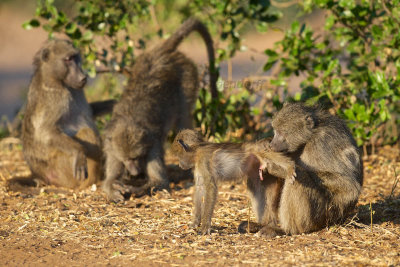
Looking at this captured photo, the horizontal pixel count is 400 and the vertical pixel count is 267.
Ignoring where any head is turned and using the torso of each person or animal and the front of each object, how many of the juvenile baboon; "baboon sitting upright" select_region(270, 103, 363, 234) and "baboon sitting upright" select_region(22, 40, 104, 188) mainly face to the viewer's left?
2

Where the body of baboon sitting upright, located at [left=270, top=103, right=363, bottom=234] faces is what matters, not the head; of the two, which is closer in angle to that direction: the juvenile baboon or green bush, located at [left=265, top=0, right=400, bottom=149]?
the juvenile baboon

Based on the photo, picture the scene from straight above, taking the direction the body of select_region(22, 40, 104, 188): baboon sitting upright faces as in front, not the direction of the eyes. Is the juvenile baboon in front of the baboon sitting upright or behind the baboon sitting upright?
in front

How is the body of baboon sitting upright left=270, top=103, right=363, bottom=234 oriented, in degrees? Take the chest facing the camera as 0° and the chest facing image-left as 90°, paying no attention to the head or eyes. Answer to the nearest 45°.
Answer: approximately 90°

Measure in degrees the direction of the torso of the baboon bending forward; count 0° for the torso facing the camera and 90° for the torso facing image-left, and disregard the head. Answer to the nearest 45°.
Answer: approximately 45°

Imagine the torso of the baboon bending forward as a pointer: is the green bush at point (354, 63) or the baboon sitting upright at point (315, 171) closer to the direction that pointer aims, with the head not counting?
the baboon sitting upright

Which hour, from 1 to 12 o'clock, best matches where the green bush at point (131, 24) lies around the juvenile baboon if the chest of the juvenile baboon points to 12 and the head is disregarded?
The green bush is roughly at 2 o'clock from the juvenile baboon.

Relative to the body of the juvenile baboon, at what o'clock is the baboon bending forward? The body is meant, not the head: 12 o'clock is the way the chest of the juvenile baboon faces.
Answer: The baboon bending forward is roughly at 2 o'clock from the juvenile baboon.

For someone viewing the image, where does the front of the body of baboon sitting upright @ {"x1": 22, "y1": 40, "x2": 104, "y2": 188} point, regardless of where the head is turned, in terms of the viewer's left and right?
facing the viewer and to the right of the viewer

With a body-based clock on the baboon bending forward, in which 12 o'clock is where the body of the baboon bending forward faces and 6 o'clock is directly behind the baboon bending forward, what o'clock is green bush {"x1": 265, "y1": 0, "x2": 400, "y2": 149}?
The green bush is roughly at 8 o'clock from the baboon bending forward.

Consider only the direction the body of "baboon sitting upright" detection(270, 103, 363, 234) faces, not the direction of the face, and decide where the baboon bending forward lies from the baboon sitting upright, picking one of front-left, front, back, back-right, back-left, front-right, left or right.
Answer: front-right

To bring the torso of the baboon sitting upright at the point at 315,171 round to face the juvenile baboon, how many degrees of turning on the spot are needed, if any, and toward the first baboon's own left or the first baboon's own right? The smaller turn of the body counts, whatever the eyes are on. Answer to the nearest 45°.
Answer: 0° — it already faces it

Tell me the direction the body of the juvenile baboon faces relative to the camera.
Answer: to the viewer's left

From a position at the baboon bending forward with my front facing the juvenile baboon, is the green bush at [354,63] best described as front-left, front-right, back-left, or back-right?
front-left
